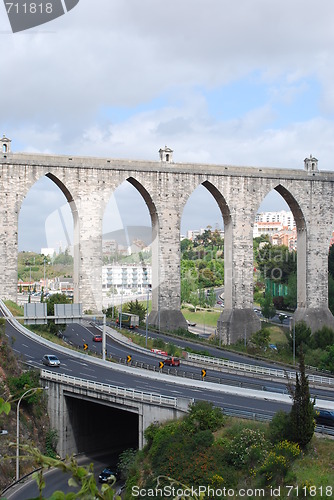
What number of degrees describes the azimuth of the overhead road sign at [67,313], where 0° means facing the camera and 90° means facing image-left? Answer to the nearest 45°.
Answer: approximately 180°

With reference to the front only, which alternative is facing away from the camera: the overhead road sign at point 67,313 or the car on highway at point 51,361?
the overhead road sign

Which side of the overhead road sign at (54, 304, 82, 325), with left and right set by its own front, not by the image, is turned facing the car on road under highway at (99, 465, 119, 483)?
back

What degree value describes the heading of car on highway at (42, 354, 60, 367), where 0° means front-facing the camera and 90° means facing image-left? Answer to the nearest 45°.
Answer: approximately 315°

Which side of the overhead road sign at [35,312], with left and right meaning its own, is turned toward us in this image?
back

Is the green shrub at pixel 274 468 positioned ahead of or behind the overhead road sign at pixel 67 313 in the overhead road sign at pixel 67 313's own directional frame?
behind

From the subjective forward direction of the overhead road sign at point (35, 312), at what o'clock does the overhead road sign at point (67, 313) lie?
the overhead road sign at point (67, 313) is roughly at 2 o'clock from the overhead road sign at point (35, 312).

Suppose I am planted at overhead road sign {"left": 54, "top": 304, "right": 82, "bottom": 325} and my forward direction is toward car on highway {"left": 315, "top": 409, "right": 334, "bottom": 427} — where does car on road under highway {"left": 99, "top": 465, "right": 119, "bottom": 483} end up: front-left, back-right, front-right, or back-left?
front-right

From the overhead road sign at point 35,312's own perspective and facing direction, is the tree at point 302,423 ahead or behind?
behind

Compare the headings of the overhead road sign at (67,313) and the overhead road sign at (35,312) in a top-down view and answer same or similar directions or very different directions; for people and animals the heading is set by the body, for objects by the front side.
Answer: same or similar directions

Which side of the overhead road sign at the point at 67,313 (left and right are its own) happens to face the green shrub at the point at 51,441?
back

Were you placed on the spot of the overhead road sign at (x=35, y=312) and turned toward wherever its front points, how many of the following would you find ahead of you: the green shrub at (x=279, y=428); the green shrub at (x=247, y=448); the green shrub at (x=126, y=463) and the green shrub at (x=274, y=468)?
0

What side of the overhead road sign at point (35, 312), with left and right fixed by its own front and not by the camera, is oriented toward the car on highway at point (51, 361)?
back

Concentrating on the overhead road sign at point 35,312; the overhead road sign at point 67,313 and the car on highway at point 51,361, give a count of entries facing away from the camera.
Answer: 2

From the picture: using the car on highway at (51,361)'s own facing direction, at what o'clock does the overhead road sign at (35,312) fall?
The overhead road sign is roughly at 7 o'clock from the car on highway.

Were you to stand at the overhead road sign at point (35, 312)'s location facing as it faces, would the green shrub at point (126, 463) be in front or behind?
behind

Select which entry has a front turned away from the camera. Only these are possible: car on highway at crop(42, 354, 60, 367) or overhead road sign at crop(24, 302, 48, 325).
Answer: the overhead road sign
